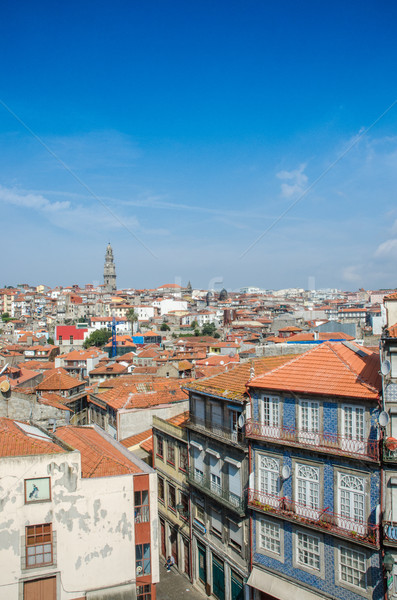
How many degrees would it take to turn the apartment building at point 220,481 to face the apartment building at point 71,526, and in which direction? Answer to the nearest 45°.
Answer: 0° — it already faces it

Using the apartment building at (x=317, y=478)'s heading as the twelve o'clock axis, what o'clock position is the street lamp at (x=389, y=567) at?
The street lamp is roughly at 9 o'clock from the apartment building.

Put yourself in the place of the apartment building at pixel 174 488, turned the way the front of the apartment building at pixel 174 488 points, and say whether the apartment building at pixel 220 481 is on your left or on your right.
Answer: on your left

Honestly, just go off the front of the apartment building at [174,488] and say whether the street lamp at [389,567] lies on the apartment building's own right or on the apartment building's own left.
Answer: on the apartment building's own left

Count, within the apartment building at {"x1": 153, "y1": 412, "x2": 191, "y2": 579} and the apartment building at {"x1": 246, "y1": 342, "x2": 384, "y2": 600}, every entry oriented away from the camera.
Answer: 0

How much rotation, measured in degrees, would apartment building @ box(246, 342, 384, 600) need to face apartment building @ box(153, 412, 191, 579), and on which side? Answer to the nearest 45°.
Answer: approximately 90° to its right

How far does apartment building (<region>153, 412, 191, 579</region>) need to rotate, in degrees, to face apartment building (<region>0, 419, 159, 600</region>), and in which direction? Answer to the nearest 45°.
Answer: approximately 45° to its left

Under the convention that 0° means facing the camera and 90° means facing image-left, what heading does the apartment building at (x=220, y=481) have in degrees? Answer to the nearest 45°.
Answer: approximately 45°

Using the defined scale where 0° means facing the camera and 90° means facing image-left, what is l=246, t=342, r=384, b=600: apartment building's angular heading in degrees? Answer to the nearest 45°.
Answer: approximately 45°

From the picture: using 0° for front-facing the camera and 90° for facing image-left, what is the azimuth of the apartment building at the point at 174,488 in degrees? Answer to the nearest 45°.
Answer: approximately 45°

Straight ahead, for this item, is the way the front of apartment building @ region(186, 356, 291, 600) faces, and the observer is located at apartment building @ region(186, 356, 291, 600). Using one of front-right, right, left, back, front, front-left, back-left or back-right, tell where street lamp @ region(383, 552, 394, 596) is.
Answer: left
